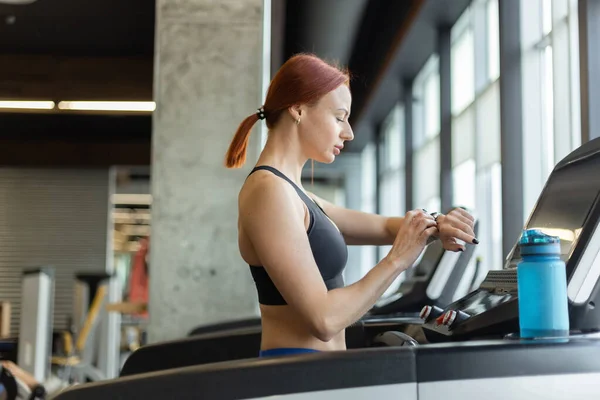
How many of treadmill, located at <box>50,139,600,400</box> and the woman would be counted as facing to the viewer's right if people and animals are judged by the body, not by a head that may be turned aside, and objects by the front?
2

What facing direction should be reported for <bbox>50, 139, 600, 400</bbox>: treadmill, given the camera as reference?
facing to the right of the viewer

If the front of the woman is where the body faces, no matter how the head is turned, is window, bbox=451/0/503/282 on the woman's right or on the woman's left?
on the woman's left

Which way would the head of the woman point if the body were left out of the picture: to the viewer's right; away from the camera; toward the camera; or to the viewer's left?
to the viewer's right

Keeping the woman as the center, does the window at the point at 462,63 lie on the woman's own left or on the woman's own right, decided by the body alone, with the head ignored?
on the woman's own left

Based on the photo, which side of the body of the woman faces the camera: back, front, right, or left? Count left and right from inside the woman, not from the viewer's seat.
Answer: right

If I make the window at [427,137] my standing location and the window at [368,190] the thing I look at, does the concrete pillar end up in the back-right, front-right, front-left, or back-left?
back-left
